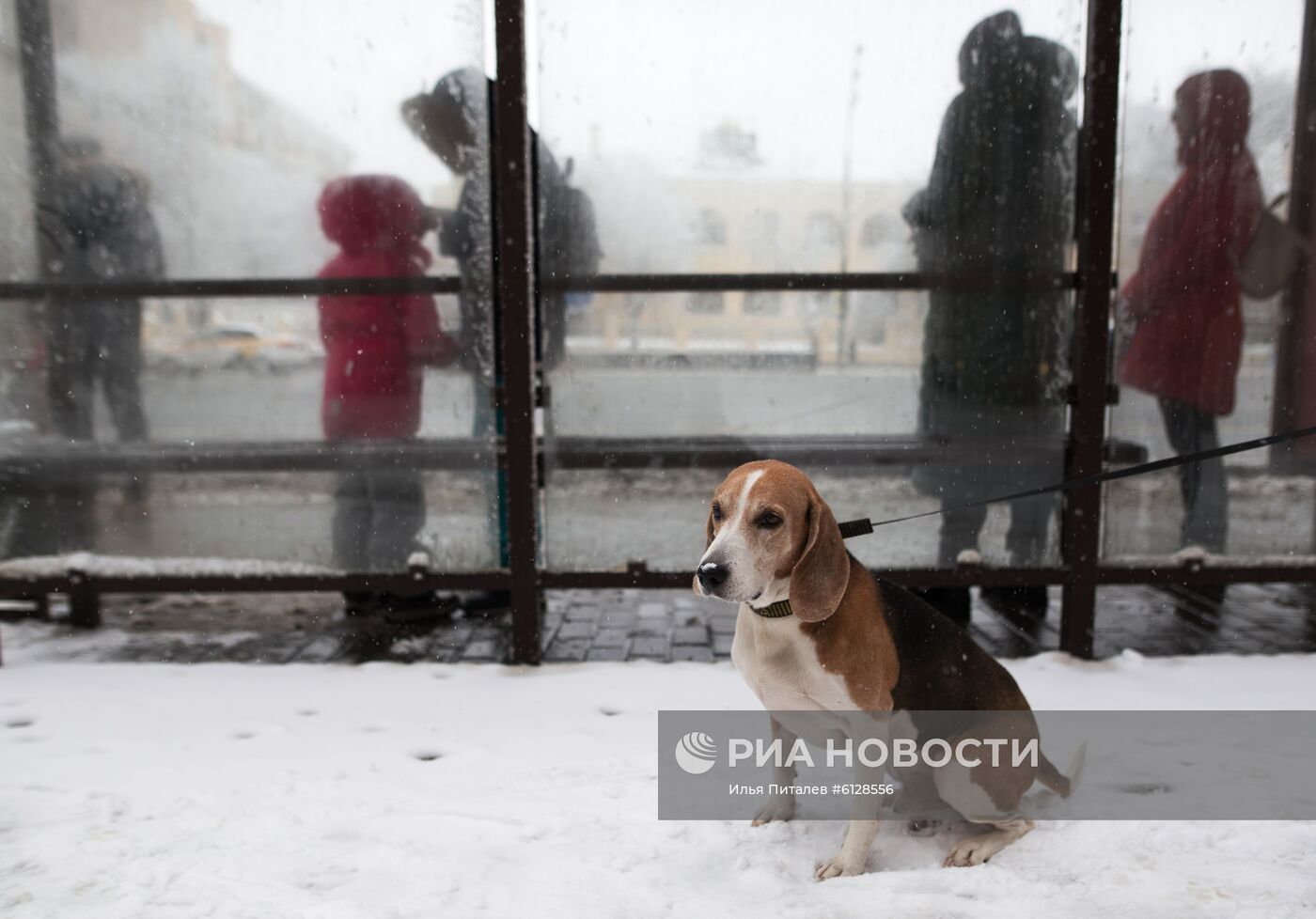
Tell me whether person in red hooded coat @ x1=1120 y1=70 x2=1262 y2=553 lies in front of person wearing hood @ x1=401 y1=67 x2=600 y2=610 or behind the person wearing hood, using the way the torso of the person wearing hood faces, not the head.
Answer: behind

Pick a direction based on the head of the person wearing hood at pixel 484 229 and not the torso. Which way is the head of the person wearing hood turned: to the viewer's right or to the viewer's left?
to the viewer's left

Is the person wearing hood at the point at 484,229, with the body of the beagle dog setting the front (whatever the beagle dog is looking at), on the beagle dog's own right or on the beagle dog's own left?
on the beagle dog's own right

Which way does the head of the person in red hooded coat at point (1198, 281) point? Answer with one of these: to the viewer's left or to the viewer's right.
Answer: to the viewer's left

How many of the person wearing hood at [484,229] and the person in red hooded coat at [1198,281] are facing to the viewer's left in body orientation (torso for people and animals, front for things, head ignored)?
2

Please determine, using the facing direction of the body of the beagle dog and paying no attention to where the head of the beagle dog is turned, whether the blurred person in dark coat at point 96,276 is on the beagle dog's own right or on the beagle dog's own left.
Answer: on the beagle dog's own right

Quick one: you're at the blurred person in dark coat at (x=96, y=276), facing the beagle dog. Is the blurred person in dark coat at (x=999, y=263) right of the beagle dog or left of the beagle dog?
left

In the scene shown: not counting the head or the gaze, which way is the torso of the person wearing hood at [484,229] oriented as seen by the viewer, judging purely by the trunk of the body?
to the viewer's left

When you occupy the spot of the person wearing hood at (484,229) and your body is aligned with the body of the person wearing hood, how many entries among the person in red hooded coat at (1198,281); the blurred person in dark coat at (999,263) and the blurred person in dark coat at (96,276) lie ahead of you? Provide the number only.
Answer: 1

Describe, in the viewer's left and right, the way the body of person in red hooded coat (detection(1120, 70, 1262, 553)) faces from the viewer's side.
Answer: facing to the left of the viewer

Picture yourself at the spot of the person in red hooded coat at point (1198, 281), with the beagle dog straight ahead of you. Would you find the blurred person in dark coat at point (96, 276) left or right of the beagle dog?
right

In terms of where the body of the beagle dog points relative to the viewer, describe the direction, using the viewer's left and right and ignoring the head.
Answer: facing the viewer and to the left of the viewer
